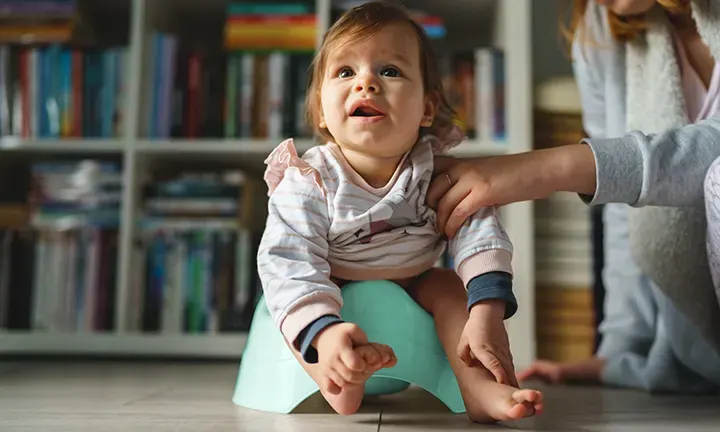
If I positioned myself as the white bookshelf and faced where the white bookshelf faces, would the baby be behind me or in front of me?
in front

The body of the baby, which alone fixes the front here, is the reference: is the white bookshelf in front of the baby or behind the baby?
behind

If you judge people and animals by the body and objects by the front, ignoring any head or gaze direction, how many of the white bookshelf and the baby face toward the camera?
2

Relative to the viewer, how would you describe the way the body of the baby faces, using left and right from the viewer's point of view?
facing the viewer

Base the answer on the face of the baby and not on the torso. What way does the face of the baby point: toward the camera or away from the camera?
toward the camera

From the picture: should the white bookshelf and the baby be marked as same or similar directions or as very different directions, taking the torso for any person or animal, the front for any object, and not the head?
same or similar directions

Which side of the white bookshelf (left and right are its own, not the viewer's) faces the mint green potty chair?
front

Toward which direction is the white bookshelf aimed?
toward the camera
